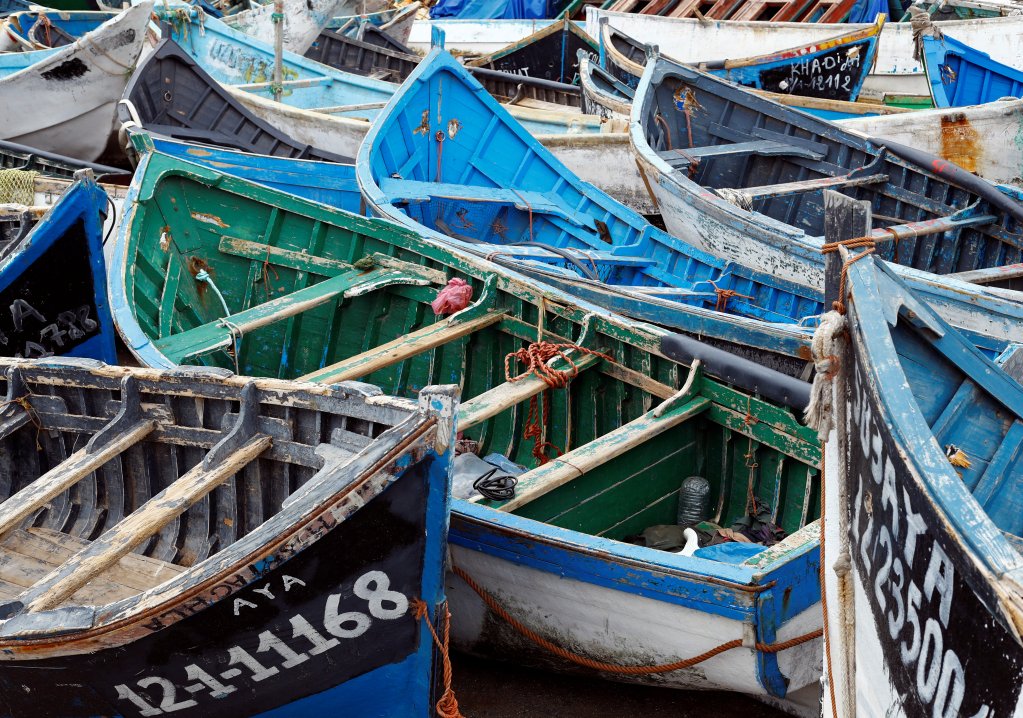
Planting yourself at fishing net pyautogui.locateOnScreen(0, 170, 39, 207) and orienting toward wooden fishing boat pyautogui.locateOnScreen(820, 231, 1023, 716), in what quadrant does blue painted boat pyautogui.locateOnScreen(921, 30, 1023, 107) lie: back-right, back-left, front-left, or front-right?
front-left

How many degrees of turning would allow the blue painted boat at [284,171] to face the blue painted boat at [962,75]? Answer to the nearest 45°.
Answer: approximately 135° to its right

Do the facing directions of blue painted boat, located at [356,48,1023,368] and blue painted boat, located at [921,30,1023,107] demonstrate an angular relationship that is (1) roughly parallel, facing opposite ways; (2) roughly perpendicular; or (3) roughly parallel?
roughly parallel

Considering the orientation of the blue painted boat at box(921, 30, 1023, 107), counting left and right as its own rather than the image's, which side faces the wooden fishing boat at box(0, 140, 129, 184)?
left

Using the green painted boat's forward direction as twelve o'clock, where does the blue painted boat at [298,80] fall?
The blue painted boat is roughly at 1 o'clock from the green painted boat.

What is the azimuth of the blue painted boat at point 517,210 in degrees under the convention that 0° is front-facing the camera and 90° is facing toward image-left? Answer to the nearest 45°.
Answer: approximately 135°

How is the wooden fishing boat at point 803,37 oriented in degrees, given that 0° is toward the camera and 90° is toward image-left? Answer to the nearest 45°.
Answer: approximately 90°

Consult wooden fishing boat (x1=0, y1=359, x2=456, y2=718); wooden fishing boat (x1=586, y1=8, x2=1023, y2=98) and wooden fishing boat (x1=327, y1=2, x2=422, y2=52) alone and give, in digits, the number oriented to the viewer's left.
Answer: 1
